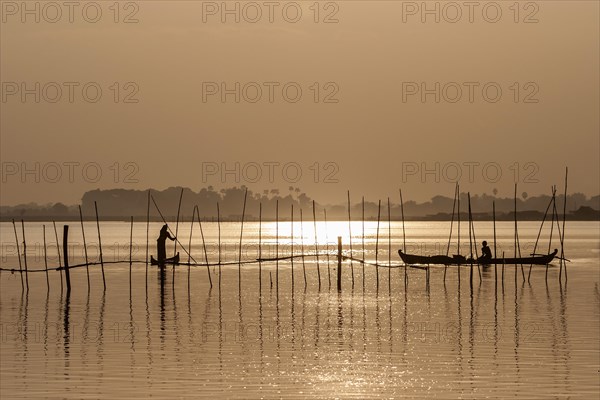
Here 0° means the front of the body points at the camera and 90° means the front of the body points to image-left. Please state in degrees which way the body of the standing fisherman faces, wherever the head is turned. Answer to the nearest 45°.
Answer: approximately 270°

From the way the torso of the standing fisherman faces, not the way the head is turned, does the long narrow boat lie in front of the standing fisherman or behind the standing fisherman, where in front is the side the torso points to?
in front
